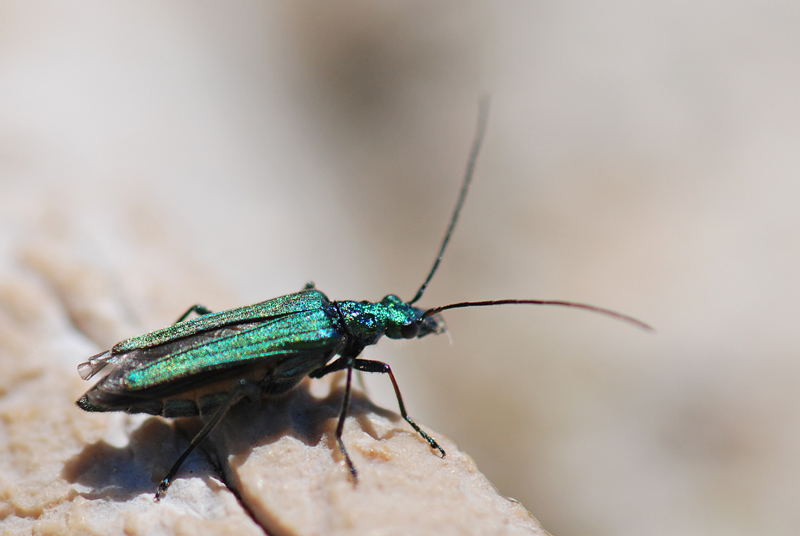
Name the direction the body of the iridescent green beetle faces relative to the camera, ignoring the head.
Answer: to the viewer's right
